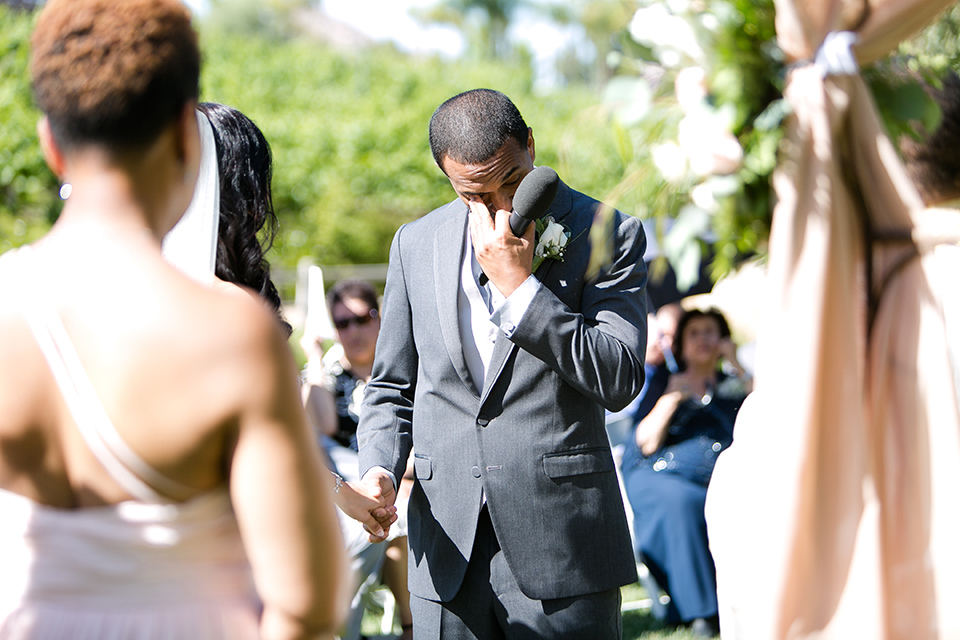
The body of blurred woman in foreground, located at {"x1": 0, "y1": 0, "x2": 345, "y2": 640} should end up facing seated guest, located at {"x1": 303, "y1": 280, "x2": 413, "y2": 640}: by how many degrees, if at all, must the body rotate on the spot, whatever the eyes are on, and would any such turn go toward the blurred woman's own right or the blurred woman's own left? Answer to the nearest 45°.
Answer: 0° — they already face them

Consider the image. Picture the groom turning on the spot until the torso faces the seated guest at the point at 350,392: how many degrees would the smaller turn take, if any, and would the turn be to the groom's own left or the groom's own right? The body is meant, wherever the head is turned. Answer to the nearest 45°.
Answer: approximately 135° to the groom's own right

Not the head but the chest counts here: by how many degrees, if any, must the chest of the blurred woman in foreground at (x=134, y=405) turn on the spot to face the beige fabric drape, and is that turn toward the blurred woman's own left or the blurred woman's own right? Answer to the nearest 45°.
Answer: approximately 90° to the blurred woman's own right

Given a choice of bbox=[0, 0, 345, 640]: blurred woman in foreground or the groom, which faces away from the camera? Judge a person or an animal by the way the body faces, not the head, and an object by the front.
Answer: the blurred woman in foreground

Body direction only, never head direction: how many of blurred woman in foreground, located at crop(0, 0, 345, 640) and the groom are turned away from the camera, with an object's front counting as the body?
1

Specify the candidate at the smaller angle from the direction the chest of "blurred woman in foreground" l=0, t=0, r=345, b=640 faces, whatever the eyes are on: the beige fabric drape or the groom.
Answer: the groom

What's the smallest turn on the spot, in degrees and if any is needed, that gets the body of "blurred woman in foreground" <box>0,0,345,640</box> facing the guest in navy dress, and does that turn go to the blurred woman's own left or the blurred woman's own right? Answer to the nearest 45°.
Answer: approximately 45° to the blurred woman's own right

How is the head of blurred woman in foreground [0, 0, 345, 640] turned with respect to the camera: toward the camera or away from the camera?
away from the camera

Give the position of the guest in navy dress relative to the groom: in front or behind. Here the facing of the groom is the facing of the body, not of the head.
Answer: behind

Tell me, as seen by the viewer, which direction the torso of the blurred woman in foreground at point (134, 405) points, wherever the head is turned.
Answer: away from the camera

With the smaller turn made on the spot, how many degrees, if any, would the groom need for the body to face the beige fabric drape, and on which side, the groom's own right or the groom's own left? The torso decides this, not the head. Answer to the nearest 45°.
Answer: approximately 90° to the groom's own left

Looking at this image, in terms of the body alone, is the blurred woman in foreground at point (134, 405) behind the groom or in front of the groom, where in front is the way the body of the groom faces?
in front
